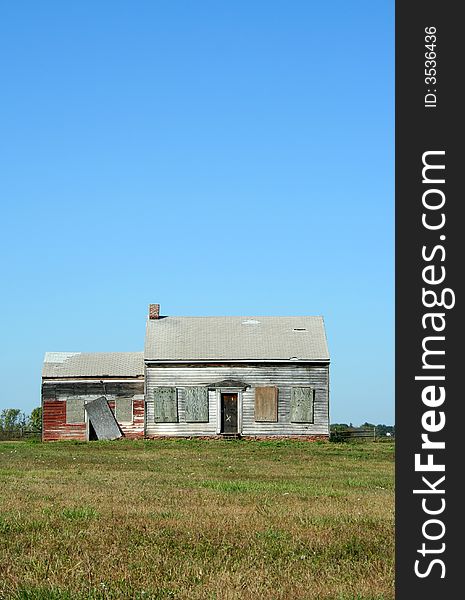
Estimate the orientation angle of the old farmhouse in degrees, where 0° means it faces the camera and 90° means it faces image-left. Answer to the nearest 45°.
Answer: approximately 0°
